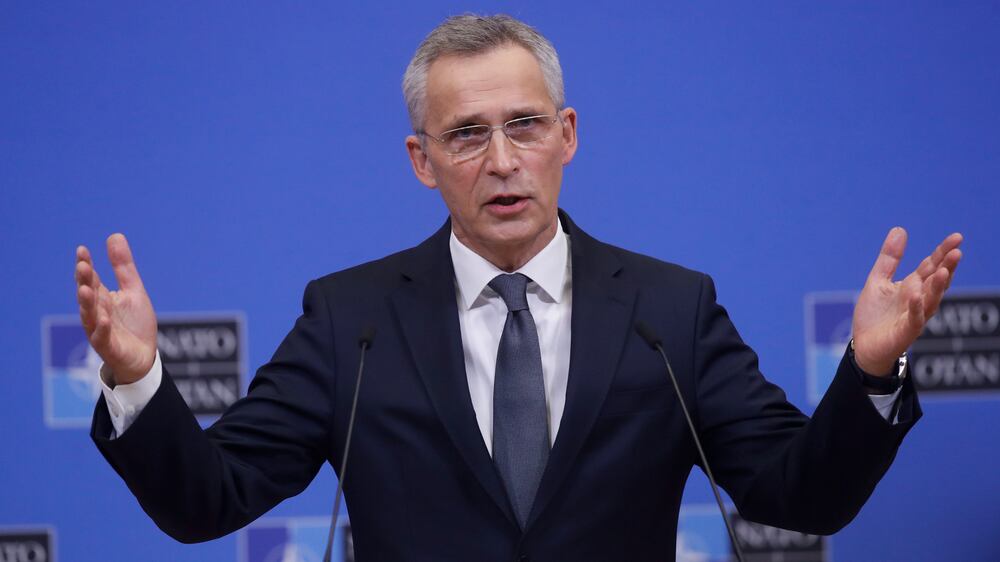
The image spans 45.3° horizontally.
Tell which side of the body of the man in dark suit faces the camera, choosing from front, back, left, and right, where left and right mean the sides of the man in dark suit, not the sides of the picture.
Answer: front

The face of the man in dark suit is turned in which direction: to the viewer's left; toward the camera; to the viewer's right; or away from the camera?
toward the camera
